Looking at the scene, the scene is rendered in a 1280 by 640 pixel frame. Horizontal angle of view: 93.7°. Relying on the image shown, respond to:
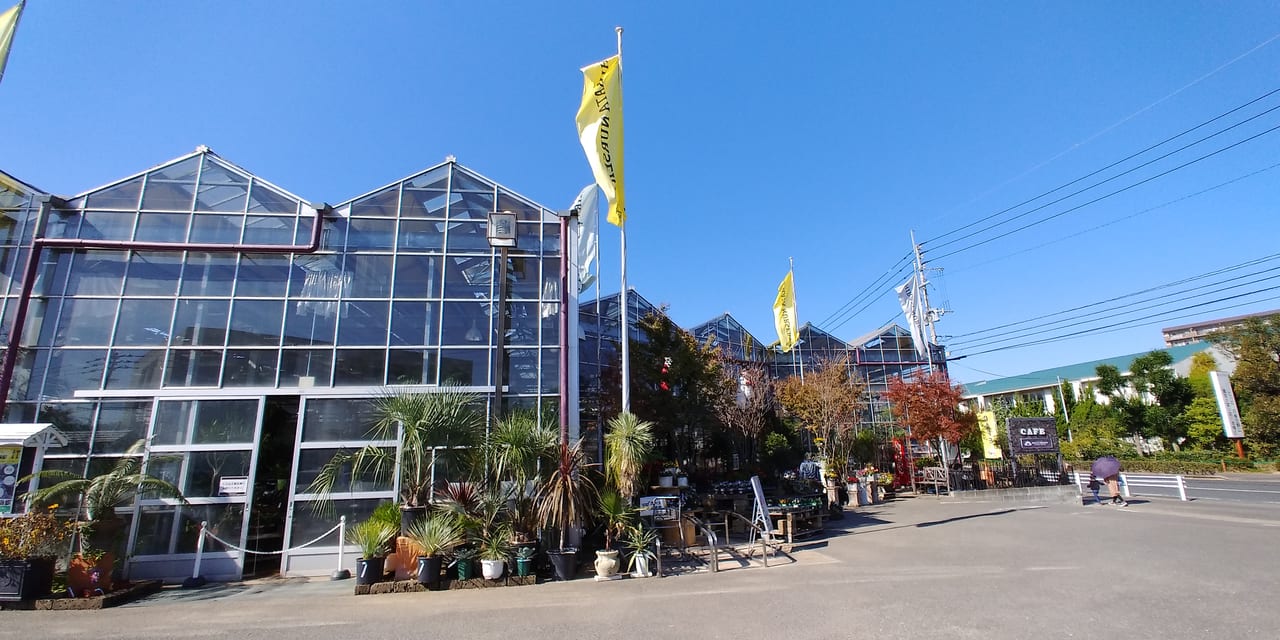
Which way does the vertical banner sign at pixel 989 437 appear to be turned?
toward the camera

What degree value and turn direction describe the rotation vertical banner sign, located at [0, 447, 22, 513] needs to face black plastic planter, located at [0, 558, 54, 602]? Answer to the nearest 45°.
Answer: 0° — it already faces it

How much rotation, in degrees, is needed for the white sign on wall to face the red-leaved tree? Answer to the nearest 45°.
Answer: approximately 90° to its left

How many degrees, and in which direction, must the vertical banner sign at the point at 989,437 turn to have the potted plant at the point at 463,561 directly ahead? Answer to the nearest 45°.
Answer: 0° — it already faces it

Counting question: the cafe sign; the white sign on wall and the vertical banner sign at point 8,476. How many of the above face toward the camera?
3

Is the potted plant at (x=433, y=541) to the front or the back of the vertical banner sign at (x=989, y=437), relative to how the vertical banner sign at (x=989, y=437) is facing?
to the front

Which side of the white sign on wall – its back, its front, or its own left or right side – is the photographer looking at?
front

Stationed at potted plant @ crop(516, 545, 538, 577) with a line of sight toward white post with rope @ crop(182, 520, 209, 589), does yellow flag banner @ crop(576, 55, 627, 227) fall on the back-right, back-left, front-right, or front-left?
back-right

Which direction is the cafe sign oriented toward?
toward the camera

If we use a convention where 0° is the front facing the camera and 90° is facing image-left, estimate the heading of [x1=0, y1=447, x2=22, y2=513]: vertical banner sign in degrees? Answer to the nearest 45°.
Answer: approximately 0°

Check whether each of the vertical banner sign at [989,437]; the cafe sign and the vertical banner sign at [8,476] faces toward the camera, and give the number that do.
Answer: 3

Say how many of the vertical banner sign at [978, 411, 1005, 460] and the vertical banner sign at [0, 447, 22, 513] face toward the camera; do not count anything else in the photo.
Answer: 2
